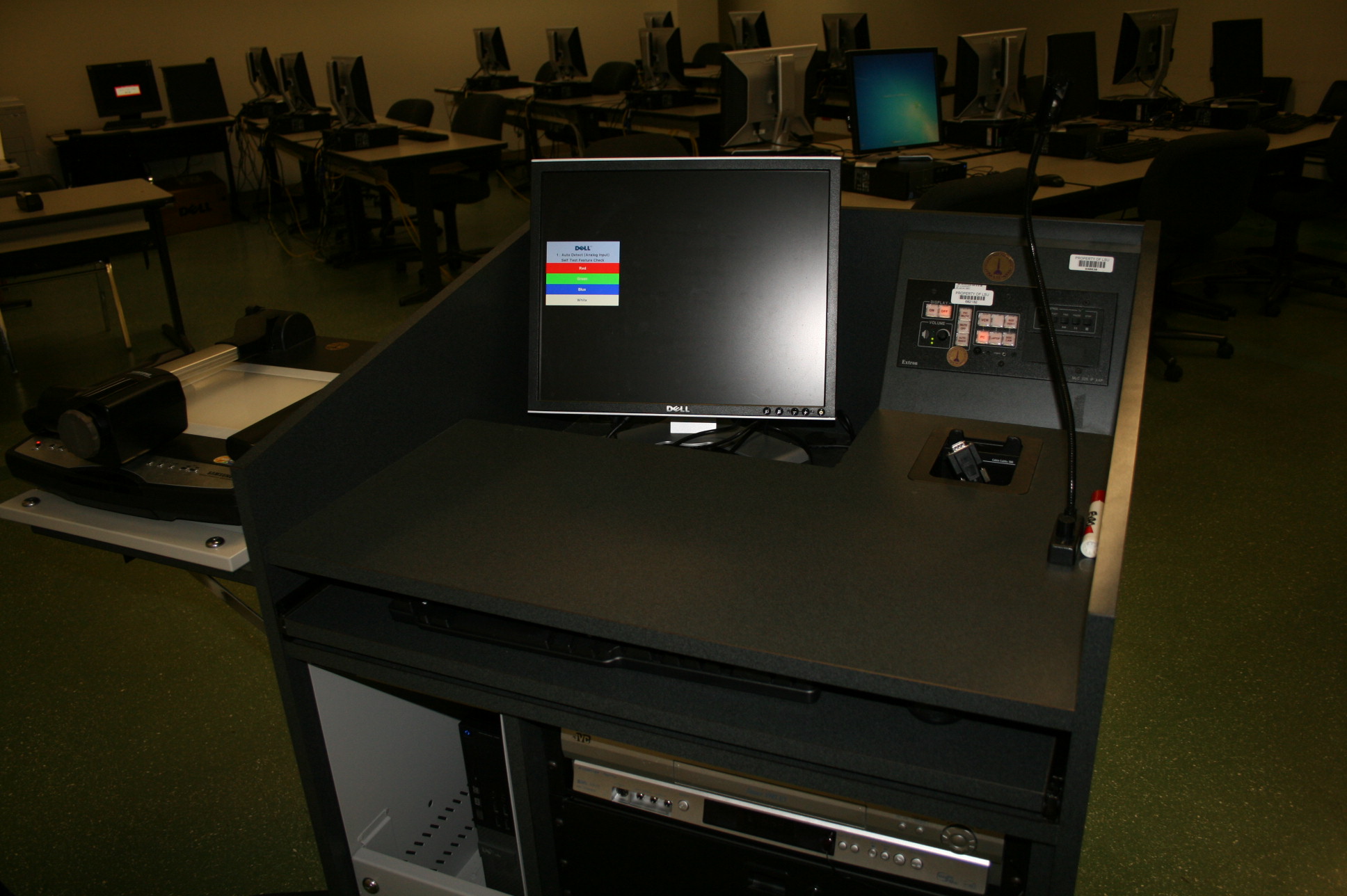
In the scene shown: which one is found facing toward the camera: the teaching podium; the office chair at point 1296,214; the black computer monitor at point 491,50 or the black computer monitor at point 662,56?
the teaching podium

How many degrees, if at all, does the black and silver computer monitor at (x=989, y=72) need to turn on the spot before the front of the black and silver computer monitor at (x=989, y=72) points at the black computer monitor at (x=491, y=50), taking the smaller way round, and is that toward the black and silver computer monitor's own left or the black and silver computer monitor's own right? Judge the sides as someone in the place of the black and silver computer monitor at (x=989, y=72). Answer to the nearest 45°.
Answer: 0° — it already faces it

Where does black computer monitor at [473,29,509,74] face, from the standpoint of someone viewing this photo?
facing away from the viewer and to the right of the viewer

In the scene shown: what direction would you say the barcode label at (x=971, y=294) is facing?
toward the camera

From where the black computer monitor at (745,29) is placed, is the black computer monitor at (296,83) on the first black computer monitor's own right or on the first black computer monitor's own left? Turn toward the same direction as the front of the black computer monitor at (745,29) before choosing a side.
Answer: on the first black computer monitor's own left

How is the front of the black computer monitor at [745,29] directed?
away from the camera

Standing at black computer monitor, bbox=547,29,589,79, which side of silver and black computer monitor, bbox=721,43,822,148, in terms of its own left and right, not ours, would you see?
front

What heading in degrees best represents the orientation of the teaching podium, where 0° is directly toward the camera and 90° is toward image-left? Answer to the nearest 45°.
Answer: approximately 0°

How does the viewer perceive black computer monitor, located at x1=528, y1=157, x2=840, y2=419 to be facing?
facing the viewer

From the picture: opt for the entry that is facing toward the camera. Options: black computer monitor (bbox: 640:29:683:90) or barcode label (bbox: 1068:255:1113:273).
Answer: the barcode label

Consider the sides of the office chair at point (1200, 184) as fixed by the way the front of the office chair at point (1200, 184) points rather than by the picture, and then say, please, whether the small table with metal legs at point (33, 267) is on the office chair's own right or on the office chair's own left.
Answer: on the office chair's own left

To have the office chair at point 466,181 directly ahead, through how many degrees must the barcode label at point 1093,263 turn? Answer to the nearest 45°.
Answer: approximately 135° to its right
